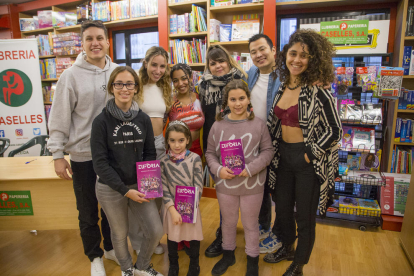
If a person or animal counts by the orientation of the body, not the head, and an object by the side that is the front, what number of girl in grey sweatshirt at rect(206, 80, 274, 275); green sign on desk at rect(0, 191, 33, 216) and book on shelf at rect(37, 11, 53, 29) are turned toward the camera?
3

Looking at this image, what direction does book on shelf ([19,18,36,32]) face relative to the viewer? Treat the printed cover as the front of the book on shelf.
toward the camera

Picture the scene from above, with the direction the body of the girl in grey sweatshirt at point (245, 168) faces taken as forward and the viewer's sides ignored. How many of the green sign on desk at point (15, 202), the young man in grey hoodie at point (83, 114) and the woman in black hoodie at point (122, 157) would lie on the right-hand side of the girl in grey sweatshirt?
3

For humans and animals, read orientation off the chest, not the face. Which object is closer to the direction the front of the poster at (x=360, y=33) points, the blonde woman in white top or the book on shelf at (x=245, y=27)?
the blonde woman in white top

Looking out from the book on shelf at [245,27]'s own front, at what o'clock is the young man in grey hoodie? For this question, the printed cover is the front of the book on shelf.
The young man in grey hoodie is roughly at 1 o'clock from the book on shelf.

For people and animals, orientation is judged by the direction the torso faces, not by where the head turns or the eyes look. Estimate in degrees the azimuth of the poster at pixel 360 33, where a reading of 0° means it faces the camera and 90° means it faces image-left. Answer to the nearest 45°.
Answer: approximately 0°

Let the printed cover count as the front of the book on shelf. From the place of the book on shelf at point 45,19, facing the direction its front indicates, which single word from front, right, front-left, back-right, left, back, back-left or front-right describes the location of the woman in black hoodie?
front

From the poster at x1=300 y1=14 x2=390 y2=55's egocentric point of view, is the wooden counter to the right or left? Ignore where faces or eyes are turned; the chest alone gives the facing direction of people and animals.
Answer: on its right

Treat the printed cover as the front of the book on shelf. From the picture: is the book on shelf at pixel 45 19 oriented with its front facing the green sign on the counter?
yes

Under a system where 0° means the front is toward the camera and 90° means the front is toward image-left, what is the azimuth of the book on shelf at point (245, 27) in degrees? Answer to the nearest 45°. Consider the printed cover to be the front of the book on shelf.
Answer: approximately 0°

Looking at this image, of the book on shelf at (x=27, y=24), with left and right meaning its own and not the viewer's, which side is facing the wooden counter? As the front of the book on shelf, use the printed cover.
front

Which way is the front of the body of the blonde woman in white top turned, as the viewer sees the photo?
toward the camera

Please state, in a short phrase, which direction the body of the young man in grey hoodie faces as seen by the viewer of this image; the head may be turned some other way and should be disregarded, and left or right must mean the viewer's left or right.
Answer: facing the viewer and to the right of the viewer
